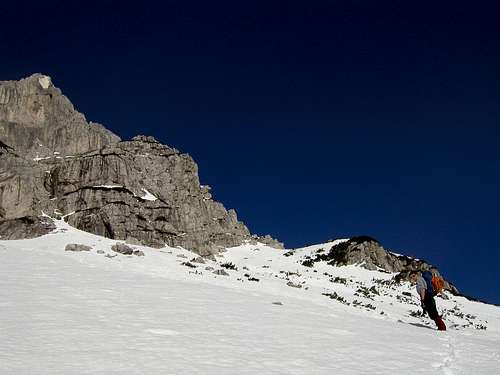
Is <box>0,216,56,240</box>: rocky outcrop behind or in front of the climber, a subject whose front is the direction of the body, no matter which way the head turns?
in front

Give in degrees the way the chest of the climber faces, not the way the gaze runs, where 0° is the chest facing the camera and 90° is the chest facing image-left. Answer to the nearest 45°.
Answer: approximately 90°
